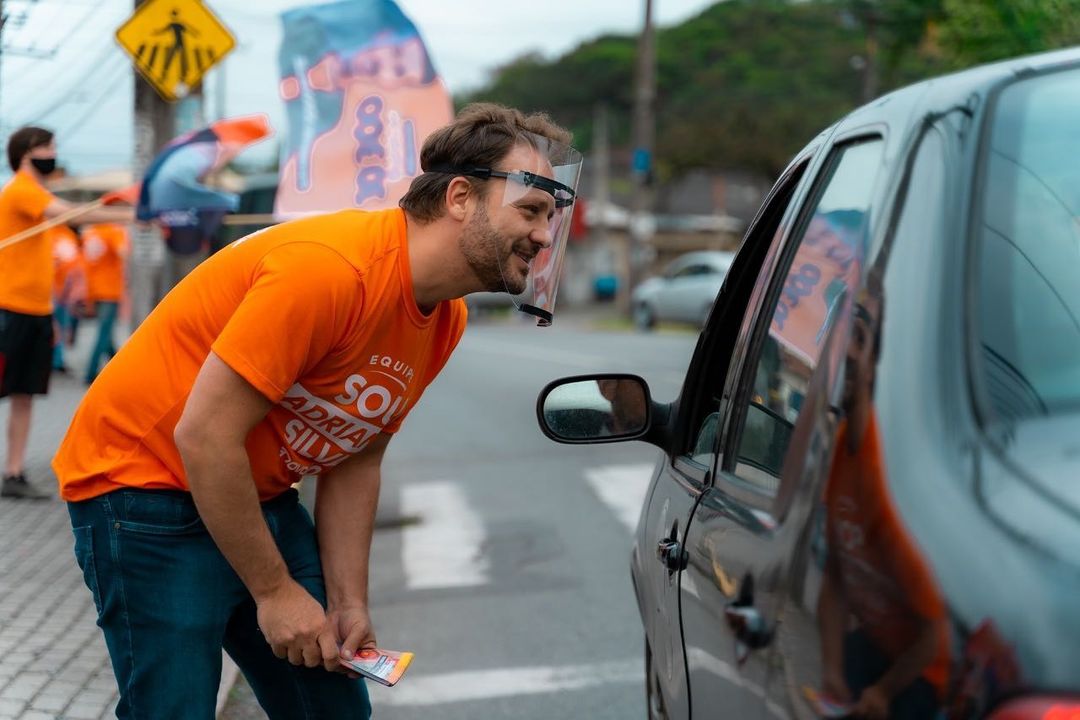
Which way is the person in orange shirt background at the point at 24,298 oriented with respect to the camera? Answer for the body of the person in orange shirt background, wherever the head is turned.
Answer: to the viewer's right

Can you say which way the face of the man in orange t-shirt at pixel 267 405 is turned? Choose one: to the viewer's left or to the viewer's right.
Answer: to the viewer's right

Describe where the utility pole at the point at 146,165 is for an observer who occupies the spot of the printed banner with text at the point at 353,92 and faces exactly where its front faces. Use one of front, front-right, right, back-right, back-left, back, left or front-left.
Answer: back-right

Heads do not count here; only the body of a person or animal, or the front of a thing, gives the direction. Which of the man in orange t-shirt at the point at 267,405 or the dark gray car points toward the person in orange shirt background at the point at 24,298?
the dark gray car

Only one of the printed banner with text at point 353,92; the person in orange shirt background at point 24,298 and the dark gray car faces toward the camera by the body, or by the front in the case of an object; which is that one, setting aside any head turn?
the printed banner with text

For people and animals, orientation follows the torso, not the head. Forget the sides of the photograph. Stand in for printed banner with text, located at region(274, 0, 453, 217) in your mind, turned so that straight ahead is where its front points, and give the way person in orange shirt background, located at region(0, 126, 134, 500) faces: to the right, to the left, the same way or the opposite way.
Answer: to the left

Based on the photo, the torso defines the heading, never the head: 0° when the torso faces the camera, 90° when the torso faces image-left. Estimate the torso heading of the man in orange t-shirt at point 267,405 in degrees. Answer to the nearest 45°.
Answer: approximately 315°

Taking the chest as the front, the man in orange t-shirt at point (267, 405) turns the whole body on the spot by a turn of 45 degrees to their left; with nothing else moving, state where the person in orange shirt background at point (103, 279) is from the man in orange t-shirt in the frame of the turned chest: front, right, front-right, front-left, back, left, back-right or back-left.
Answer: left

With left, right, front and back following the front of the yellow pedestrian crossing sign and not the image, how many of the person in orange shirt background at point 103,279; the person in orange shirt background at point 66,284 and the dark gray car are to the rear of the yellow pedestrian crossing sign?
2

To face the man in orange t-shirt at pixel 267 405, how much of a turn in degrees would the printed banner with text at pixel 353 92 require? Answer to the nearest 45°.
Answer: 0° — it already faces them

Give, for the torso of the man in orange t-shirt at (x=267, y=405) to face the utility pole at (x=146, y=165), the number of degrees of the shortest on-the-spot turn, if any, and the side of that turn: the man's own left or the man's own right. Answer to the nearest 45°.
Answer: approximately 135° to the man's own left

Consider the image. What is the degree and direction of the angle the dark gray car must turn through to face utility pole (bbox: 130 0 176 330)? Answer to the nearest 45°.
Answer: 0° — it already faces it

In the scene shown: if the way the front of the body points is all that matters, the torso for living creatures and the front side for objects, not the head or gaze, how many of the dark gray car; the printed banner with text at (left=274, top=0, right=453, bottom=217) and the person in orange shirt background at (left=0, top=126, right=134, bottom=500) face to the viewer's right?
1

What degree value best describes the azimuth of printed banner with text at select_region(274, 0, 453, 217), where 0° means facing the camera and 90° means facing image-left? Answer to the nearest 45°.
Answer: approximately 0°

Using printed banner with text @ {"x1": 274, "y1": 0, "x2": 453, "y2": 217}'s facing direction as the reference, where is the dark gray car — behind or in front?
in front

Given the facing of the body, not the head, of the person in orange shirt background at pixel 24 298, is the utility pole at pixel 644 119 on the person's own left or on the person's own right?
on the person's own left
